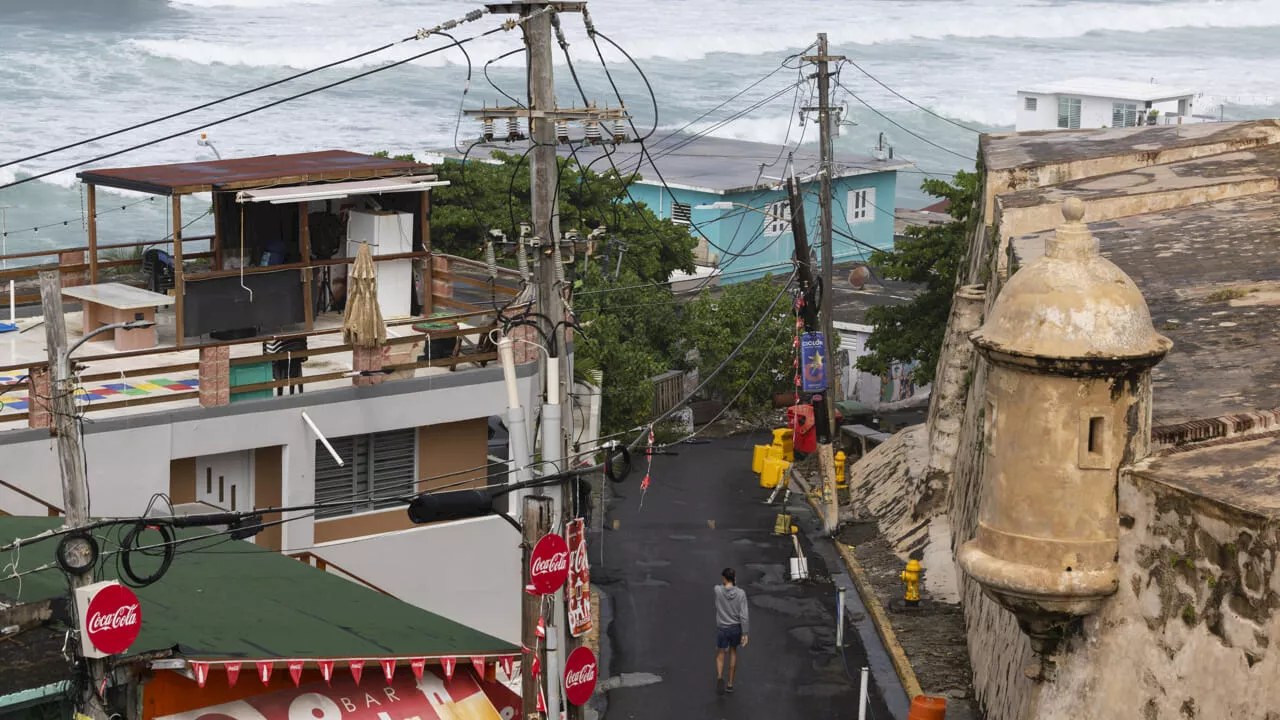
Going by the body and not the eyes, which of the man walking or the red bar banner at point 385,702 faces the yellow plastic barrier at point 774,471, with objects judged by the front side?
the man walking

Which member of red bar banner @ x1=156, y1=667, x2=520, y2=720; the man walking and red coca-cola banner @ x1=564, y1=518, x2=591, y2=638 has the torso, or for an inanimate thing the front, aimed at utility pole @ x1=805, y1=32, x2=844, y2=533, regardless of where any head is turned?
the man walking

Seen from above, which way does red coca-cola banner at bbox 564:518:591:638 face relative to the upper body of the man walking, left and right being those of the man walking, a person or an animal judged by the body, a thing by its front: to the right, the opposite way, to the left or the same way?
the opposite way

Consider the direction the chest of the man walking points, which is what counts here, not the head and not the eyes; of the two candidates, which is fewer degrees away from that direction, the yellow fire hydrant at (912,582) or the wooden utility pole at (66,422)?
the yellow fire hydrant

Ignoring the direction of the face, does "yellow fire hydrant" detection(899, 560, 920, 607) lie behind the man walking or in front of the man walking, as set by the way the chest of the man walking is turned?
in front

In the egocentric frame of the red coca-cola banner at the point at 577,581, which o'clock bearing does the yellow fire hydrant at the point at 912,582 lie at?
The yellow fire hydrant is roughly at 7 o'clock from the red coca-cola banner.

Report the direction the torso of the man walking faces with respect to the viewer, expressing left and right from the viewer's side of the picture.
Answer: facing away from the viewer

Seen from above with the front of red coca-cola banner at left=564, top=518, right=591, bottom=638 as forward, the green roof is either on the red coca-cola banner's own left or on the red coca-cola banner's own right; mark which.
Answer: on the red coca-cola banner's own right

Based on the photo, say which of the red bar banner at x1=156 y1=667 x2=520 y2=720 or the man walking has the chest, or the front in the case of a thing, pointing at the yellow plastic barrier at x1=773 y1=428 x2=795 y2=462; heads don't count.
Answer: the man walking

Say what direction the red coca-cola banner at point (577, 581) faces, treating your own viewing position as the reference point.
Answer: facing the viewer

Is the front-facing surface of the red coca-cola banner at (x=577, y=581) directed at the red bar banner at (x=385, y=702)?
no

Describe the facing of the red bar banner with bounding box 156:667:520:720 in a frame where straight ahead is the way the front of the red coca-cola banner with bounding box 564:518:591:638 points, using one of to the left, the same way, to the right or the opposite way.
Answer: the same way

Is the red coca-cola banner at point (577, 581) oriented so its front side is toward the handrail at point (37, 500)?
no

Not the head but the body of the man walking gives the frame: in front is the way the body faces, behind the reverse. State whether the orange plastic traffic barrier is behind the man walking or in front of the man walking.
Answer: behind

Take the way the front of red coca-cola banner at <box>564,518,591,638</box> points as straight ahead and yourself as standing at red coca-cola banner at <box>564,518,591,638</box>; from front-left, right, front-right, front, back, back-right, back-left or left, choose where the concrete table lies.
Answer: back-right

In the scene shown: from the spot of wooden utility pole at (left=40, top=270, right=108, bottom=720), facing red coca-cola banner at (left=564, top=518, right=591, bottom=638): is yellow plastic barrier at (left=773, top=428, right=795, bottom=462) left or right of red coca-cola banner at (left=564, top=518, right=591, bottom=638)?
left

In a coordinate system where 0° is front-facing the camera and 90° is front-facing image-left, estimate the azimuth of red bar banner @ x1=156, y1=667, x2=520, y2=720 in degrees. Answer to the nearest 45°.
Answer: approximately 0°

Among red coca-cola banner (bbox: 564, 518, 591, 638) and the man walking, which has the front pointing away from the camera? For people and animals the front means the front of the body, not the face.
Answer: the man walking

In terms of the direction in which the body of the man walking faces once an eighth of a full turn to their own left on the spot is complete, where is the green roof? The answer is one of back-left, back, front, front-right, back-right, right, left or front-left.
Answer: left

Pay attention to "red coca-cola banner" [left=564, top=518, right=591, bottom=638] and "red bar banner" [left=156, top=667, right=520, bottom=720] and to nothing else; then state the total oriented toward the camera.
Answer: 2
